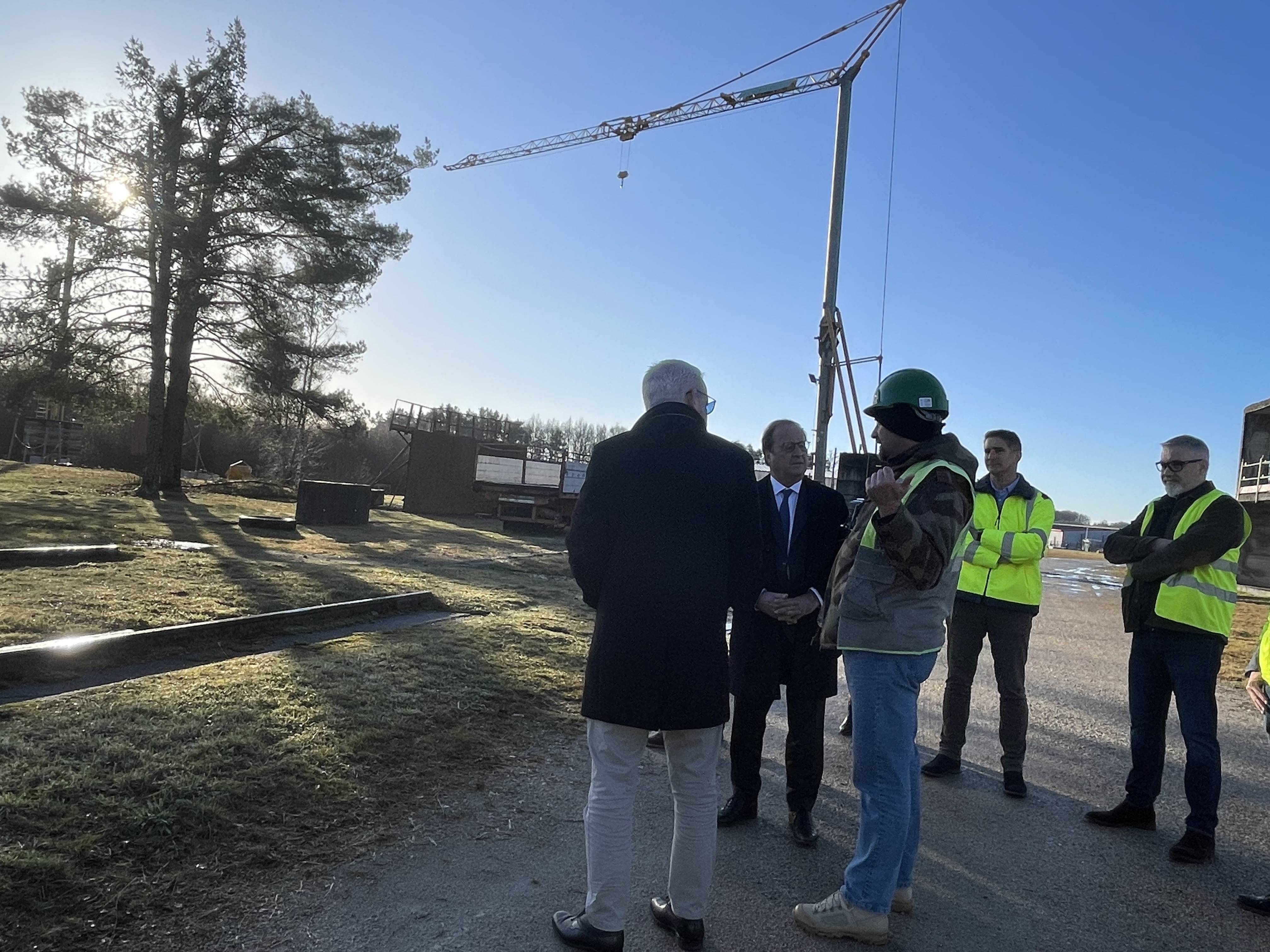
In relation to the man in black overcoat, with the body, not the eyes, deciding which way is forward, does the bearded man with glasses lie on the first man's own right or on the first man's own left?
on the first man's own right

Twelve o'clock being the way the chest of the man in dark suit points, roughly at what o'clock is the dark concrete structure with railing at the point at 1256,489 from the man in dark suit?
The dark concrete structure with railing is roughly at 7 o'clock from the man in dark suit.

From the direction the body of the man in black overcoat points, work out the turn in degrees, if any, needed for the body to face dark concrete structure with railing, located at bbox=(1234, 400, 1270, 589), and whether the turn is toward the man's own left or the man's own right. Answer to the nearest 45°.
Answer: approximately 45° to the man's own right

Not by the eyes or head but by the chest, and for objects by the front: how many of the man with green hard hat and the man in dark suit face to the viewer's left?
1

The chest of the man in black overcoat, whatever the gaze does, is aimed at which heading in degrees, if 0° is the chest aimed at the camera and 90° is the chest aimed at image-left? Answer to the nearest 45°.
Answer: approximately 180°

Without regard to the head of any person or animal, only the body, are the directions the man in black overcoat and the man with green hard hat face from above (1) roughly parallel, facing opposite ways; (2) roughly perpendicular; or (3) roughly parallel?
roughly perpendicular

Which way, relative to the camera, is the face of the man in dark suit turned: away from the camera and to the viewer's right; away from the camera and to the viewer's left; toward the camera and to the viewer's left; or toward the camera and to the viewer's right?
toward the camera and to the viewer's right

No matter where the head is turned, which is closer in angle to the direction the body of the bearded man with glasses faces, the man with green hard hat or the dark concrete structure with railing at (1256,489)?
the man with green hard hat

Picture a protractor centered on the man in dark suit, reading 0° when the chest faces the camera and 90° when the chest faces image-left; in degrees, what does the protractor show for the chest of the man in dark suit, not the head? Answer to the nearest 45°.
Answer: approximately 0°

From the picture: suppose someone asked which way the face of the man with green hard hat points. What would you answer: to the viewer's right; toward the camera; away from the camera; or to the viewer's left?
to the viewer's left

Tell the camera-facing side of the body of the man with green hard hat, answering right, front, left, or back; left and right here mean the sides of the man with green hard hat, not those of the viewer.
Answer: left

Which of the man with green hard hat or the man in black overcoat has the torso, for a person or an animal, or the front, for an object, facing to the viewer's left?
the man with green hard hat

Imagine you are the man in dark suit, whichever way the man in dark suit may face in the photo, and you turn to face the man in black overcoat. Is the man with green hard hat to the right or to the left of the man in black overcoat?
left
